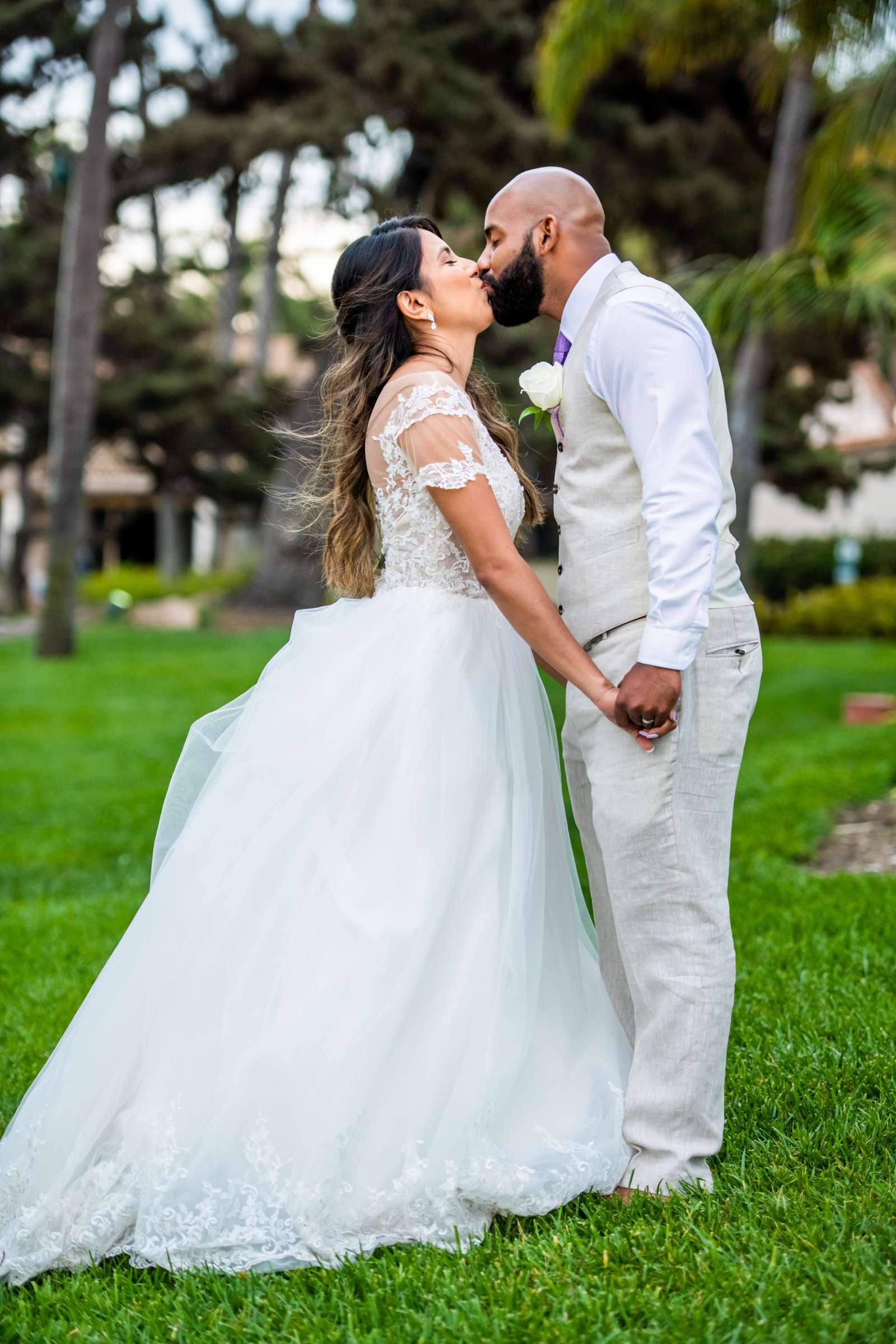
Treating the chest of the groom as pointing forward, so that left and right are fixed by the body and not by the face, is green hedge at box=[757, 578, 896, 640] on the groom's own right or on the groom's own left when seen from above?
on the groom's own right

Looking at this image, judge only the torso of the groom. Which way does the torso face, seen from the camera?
to the viewer's left

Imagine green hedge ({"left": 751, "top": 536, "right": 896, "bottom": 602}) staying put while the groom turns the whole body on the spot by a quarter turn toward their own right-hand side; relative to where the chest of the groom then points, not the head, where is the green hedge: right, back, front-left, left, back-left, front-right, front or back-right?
front

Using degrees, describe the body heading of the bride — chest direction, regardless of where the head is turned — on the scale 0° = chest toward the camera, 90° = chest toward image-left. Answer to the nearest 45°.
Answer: approximately 270°

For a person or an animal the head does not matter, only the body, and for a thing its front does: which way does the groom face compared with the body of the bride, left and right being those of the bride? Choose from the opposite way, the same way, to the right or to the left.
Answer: the opposite way

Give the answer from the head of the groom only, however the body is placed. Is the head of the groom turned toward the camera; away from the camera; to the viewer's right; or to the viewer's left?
to the viewer's left

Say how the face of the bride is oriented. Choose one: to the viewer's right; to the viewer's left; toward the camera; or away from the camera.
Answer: to the viewer's right

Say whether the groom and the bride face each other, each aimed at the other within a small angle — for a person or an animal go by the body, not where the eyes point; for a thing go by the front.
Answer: yes
